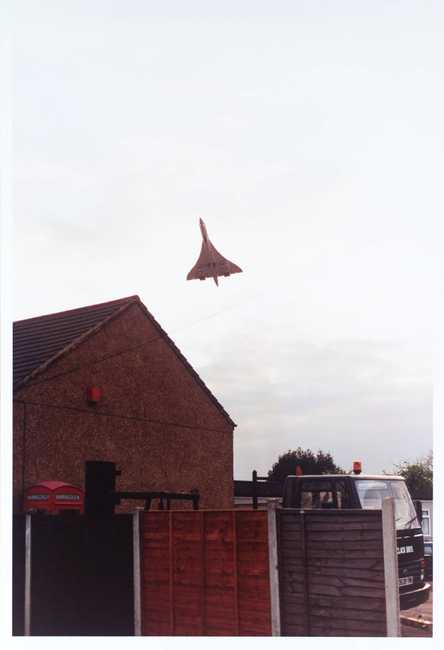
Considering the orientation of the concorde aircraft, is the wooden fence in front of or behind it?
in front

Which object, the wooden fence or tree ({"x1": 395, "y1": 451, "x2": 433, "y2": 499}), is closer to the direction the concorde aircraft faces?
the wooden fence

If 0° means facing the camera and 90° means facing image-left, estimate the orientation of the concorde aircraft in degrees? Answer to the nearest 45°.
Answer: approximately 0°
